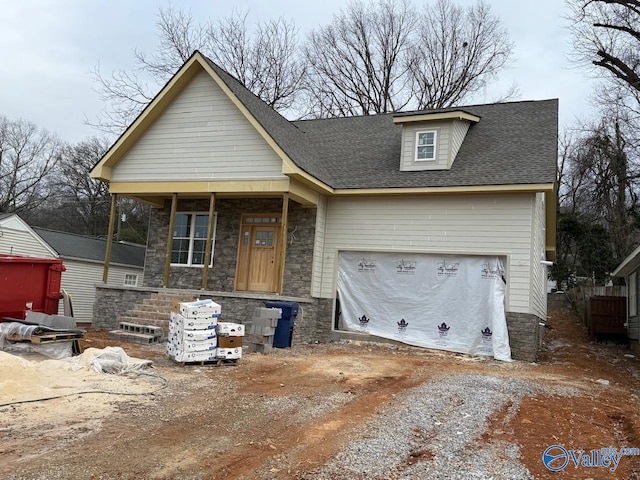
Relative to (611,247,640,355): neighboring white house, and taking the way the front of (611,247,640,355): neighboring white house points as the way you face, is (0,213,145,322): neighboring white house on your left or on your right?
on your right

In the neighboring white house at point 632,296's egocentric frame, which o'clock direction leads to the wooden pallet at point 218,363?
The wooden pallet is roughly at 1 o'clock from the neighboring white house.

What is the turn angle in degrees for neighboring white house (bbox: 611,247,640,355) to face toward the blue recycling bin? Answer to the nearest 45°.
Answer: approximately 45° to its right

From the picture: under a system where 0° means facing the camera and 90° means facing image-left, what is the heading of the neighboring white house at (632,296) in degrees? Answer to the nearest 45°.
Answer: approximately 0°

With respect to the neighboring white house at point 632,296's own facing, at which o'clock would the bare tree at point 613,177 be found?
The bare tree is roughly at 6 o'clock from the neighboring white house.

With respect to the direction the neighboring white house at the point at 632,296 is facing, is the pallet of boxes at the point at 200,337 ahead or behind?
ahead

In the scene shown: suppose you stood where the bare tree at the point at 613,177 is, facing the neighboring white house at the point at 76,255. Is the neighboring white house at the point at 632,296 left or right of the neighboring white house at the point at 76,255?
left

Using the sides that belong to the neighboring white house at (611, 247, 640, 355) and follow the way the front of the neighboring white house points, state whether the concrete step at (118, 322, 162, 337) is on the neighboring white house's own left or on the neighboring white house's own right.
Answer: on the neighboring white house's own right

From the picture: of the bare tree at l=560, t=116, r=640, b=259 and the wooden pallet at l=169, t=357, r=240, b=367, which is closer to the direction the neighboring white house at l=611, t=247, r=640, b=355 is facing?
the wooden pallet

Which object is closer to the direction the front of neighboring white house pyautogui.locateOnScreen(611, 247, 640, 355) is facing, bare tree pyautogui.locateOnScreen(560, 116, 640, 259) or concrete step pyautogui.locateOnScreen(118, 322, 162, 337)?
the concrete step

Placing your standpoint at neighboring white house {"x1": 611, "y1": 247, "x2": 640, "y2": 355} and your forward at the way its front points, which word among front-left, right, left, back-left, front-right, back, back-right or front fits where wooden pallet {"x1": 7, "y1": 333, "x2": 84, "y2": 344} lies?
front-right

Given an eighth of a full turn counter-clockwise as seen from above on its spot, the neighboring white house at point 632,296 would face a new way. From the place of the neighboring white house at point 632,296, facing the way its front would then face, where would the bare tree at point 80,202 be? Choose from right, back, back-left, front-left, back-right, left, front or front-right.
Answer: back-right

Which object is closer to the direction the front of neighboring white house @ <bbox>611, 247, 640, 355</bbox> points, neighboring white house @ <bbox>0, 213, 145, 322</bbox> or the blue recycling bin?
the blue recycling bin
